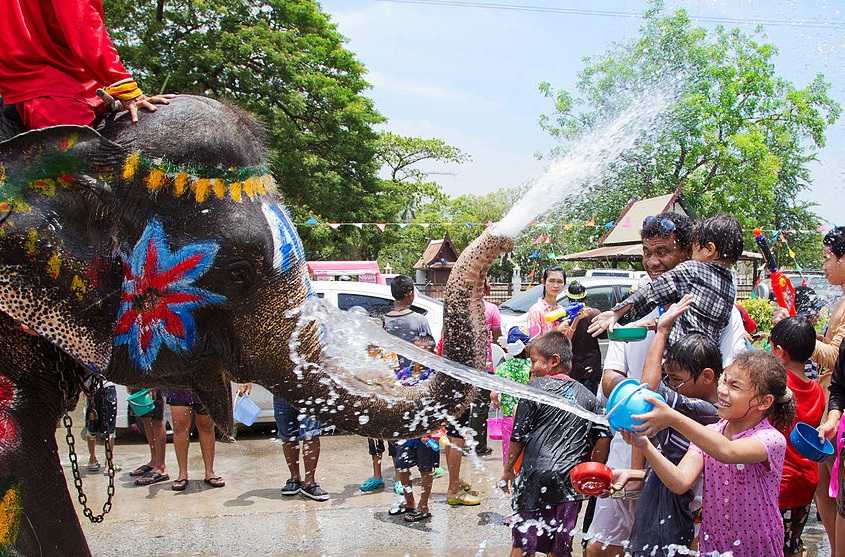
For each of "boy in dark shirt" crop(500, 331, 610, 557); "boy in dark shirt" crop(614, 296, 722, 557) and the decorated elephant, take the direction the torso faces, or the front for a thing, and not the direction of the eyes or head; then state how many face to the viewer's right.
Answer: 1

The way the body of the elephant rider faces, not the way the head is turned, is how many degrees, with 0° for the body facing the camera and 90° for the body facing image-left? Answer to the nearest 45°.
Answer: approximately 270°

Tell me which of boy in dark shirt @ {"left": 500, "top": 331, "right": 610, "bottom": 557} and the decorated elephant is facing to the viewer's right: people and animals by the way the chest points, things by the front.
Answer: the decorated elephant

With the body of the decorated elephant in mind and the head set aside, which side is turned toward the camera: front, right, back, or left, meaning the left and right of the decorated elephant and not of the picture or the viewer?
right

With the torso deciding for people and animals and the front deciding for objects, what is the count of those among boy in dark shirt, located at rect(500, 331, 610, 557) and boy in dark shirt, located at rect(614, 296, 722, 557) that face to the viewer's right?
0

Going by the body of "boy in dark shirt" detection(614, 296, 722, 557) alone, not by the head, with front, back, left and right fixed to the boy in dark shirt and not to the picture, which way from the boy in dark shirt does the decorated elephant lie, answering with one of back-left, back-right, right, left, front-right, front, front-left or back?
front-left

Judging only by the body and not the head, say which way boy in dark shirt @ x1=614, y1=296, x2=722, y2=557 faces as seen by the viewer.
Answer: to the viewer's left

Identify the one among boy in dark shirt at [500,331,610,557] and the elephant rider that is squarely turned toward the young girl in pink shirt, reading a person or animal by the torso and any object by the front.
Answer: the elephant rider

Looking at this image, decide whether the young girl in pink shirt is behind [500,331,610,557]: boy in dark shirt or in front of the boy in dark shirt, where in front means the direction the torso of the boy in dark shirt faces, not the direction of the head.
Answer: behind

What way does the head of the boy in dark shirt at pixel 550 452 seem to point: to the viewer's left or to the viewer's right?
to the viewer's left

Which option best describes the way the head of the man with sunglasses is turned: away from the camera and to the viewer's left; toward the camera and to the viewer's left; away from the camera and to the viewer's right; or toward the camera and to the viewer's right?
toward the camera and to the viewer's left

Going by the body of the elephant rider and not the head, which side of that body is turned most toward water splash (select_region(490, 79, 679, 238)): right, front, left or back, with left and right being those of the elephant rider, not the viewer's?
front
